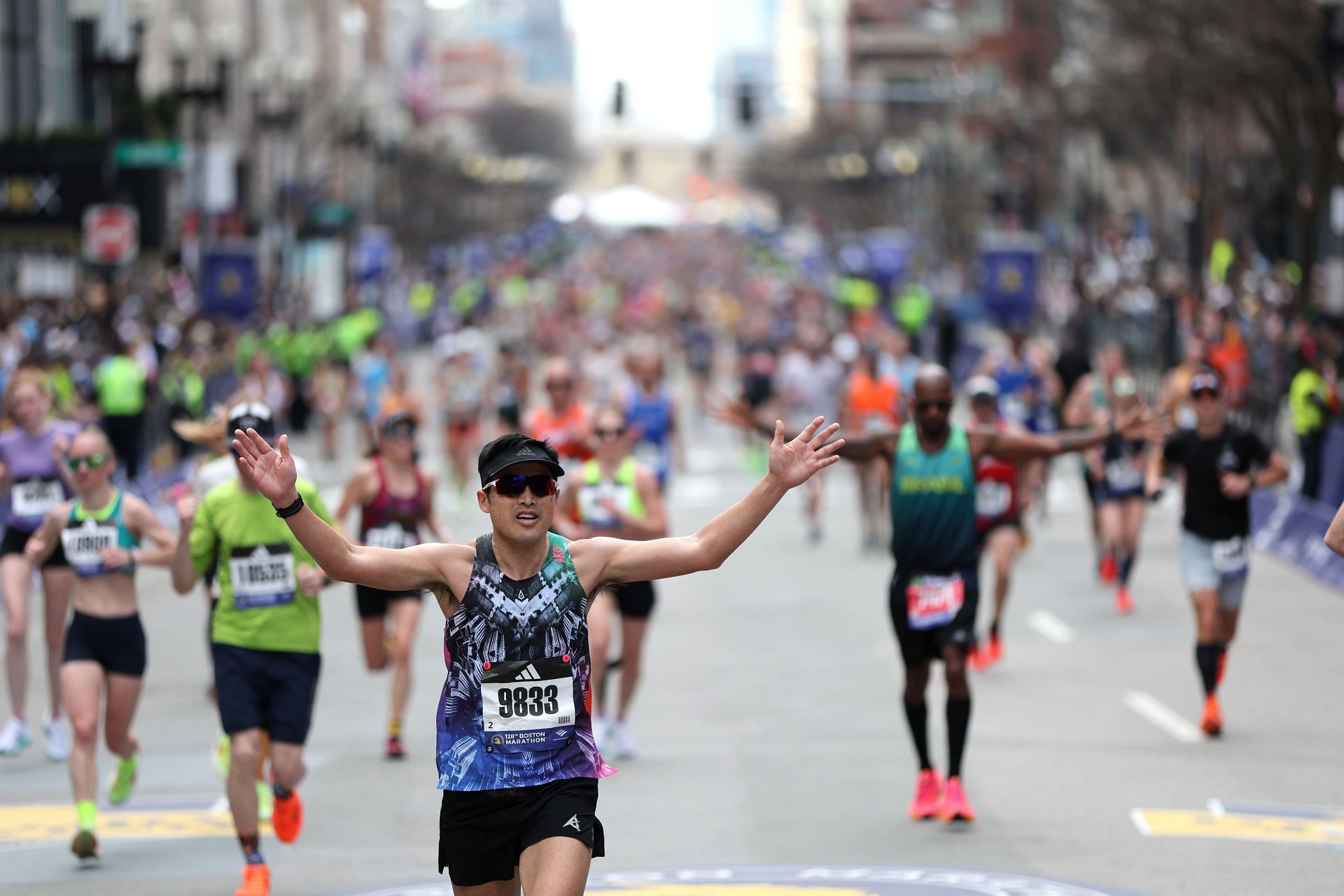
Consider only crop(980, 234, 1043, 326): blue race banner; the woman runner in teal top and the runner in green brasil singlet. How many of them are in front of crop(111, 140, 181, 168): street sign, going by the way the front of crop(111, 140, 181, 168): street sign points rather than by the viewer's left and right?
2

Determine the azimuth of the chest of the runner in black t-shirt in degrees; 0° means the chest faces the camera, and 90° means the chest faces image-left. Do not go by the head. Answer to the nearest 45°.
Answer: approximately 0°

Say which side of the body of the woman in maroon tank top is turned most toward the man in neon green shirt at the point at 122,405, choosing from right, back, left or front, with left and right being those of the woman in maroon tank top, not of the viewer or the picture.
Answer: back

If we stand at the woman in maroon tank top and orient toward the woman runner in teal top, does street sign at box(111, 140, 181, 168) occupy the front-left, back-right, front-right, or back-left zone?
back-right

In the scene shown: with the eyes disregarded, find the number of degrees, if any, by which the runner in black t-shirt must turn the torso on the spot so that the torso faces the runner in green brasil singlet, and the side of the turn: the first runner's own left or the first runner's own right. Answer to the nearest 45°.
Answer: approximately 45° to the first runner's own right

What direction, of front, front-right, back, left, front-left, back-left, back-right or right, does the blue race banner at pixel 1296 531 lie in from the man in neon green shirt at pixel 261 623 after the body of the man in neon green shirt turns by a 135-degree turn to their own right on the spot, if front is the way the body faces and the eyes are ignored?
right

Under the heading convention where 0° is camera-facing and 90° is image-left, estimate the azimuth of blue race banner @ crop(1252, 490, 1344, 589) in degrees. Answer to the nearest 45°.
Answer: approximately 45°

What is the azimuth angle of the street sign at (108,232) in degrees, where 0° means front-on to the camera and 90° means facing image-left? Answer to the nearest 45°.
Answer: approximately 0°

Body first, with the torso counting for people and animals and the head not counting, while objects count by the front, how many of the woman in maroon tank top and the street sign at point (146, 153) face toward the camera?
2

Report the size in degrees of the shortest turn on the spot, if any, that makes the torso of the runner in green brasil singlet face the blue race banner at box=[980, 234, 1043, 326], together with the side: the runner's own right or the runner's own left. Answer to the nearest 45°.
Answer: approximately 180°

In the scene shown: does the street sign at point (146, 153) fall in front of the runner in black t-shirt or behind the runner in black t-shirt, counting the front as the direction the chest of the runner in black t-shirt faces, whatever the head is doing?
behind
